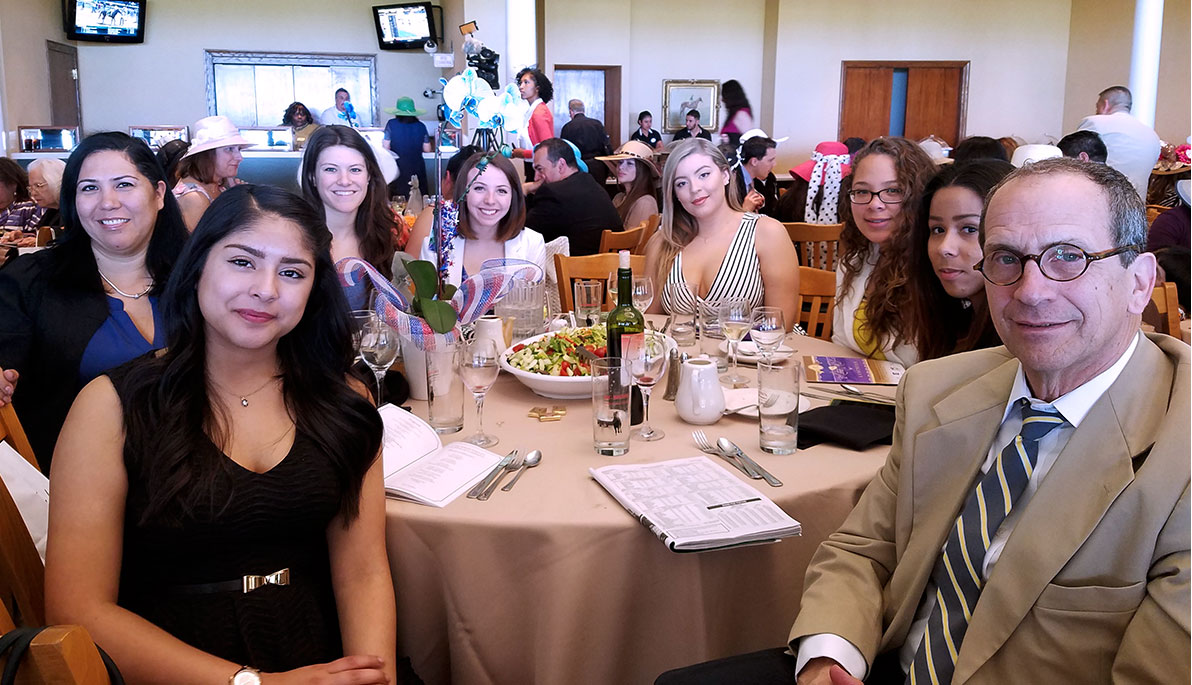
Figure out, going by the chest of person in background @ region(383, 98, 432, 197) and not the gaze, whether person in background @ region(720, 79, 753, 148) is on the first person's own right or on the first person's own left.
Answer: on the first person's own right

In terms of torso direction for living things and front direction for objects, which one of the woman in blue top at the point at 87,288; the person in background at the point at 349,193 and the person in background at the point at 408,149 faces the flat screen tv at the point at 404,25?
the person in background at the point at 408,149

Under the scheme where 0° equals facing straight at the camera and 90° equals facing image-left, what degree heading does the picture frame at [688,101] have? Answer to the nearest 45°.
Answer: approximately 0°

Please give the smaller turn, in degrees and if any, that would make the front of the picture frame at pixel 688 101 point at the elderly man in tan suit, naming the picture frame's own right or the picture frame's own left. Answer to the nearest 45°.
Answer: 0° — it already faces them

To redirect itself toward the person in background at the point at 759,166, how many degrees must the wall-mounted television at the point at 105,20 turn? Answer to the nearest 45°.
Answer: approximately 45° to its left

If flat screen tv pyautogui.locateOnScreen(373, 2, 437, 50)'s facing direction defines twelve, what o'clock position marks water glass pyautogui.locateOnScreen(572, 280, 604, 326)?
The water glass is roughly at 12 o'clock from the flat screen tv.

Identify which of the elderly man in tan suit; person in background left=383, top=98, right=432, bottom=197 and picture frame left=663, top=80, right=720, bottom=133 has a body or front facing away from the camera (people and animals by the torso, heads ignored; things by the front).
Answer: the person in background

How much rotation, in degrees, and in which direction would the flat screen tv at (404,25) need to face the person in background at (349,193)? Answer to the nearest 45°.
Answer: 0° — it already faces them

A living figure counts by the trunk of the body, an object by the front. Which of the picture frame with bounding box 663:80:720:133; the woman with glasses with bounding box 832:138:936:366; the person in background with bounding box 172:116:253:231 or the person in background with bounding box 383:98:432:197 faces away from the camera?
the person in background with bounding box 383:98:432:197

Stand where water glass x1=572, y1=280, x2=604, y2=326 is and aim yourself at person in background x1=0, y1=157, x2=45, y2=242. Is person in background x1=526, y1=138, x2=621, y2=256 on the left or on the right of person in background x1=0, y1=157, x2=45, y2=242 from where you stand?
right

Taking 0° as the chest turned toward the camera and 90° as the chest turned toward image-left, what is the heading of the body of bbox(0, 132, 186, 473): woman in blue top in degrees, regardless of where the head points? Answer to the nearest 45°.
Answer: approximately 315°
